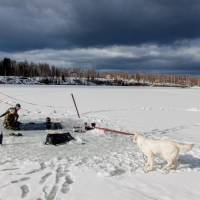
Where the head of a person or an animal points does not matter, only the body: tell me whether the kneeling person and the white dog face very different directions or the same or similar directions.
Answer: very different directions

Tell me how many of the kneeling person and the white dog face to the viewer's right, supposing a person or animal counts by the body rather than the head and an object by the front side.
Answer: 1

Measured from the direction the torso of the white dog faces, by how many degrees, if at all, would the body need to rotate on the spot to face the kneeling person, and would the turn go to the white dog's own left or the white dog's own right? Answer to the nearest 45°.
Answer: approximately 45° to the white dog's own right

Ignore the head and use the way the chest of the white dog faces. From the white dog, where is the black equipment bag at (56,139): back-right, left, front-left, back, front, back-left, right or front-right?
front-right

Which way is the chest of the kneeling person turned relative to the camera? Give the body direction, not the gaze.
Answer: to the viewer's right

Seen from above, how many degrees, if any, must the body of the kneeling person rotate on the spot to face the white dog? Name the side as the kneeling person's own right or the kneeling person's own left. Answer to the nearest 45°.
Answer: approximately 45° to the kneeling person's own right

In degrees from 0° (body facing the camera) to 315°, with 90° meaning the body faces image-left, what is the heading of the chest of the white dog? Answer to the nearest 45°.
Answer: approximately 90°

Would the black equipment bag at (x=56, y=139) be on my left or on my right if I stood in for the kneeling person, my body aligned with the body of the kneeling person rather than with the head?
on my right
